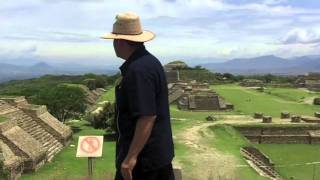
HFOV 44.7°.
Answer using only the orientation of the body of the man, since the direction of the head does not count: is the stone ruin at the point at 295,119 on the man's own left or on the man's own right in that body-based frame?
on the man's own right

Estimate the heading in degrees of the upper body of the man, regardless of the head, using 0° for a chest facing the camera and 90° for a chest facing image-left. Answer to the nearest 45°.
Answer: approximately 90°

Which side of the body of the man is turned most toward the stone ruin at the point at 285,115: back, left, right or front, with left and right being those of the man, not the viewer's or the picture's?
right

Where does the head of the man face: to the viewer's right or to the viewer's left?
to the viewer's left

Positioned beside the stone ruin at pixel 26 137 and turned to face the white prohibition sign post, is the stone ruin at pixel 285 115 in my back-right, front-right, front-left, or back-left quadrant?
back-left

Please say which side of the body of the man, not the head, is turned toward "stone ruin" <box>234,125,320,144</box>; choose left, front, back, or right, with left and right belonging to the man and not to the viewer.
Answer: right
